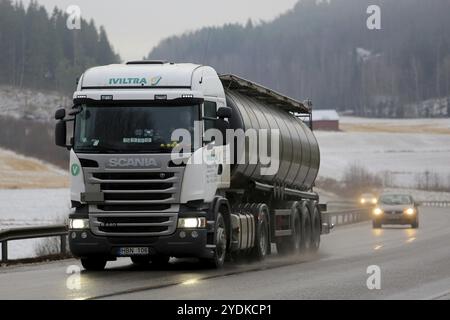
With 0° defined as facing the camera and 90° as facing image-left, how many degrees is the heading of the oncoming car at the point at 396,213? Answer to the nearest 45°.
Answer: approximately 0°

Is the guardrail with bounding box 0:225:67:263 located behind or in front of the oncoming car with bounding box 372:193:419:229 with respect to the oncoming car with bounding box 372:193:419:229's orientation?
in front
